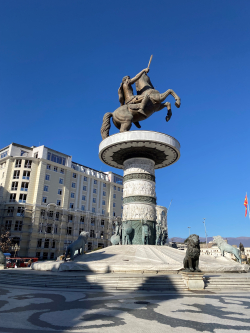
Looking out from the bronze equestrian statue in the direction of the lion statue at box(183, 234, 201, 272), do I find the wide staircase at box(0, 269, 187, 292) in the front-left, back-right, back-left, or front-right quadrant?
front-right

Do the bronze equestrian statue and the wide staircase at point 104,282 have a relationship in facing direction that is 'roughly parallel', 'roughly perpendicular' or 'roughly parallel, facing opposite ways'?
roughly perpendicular

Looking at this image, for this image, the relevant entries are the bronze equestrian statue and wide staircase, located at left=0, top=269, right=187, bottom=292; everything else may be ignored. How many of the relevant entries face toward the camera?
1

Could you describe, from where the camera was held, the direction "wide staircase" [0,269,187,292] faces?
facing the viewer

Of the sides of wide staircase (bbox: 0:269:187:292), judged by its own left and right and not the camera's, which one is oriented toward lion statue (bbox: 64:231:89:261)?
back

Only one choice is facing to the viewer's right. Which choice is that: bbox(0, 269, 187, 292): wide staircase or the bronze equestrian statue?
the bronze equestrian statue

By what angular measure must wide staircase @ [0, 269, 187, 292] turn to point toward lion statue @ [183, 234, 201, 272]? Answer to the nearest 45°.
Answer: approximately 90° to its left

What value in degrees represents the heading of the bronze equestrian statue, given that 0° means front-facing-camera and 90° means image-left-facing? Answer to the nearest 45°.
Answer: approximately 270°
